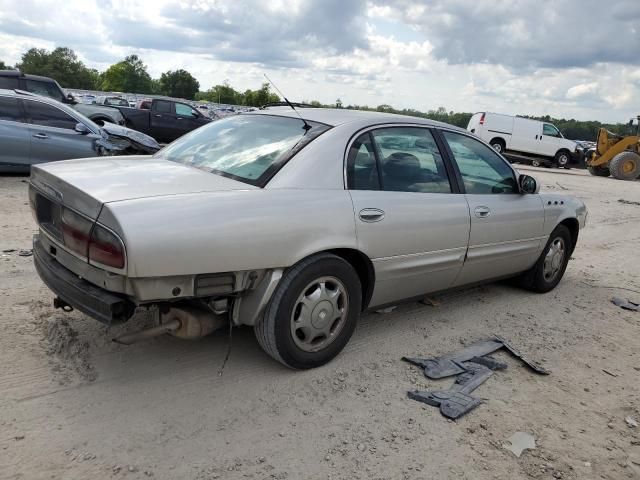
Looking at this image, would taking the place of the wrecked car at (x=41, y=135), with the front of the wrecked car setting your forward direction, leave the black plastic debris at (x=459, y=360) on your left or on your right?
on your right

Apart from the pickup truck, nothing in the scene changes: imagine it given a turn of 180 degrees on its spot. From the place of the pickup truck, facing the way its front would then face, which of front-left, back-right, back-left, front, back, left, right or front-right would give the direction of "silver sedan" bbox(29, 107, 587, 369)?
left

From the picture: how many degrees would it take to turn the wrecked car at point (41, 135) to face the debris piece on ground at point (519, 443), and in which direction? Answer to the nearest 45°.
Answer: approximately 90° to its right

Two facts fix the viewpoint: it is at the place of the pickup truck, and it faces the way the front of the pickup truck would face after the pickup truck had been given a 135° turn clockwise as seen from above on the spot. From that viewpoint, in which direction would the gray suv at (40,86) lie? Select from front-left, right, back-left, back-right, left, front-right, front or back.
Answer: front

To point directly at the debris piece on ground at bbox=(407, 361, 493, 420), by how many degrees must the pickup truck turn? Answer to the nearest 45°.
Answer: approximately 90° to its right

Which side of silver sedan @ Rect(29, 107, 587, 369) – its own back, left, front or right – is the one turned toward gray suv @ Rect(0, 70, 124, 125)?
left

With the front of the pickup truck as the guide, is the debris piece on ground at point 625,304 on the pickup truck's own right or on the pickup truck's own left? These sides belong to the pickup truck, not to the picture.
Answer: on the pickup truck's own right

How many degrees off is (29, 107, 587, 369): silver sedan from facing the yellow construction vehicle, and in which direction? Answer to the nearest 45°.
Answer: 0° — it already faces it

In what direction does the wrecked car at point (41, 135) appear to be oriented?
to the viewer's right

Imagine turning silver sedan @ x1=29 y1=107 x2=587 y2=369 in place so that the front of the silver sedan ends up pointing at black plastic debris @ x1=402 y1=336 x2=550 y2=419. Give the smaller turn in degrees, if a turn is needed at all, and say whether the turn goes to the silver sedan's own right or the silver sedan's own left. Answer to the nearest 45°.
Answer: approximately 45° to the silver sedan's own right

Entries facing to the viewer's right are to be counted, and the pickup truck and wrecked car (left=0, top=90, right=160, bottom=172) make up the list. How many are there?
2

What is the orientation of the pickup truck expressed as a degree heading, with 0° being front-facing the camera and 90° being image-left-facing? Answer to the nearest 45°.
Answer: approximately 270°

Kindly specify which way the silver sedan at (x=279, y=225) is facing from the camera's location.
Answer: facing away from the viewer and to the right of the viewer

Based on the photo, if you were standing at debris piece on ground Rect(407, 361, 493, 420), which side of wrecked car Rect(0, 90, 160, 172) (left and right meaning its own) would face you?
right

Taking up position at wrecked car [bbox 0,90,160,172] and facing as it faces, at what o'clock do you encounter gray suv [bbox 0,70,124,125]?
gray suv [bbox 0,70,124,125] is roughly at 9 o'clock from wrecked car [bbox 0,90,160,172].
